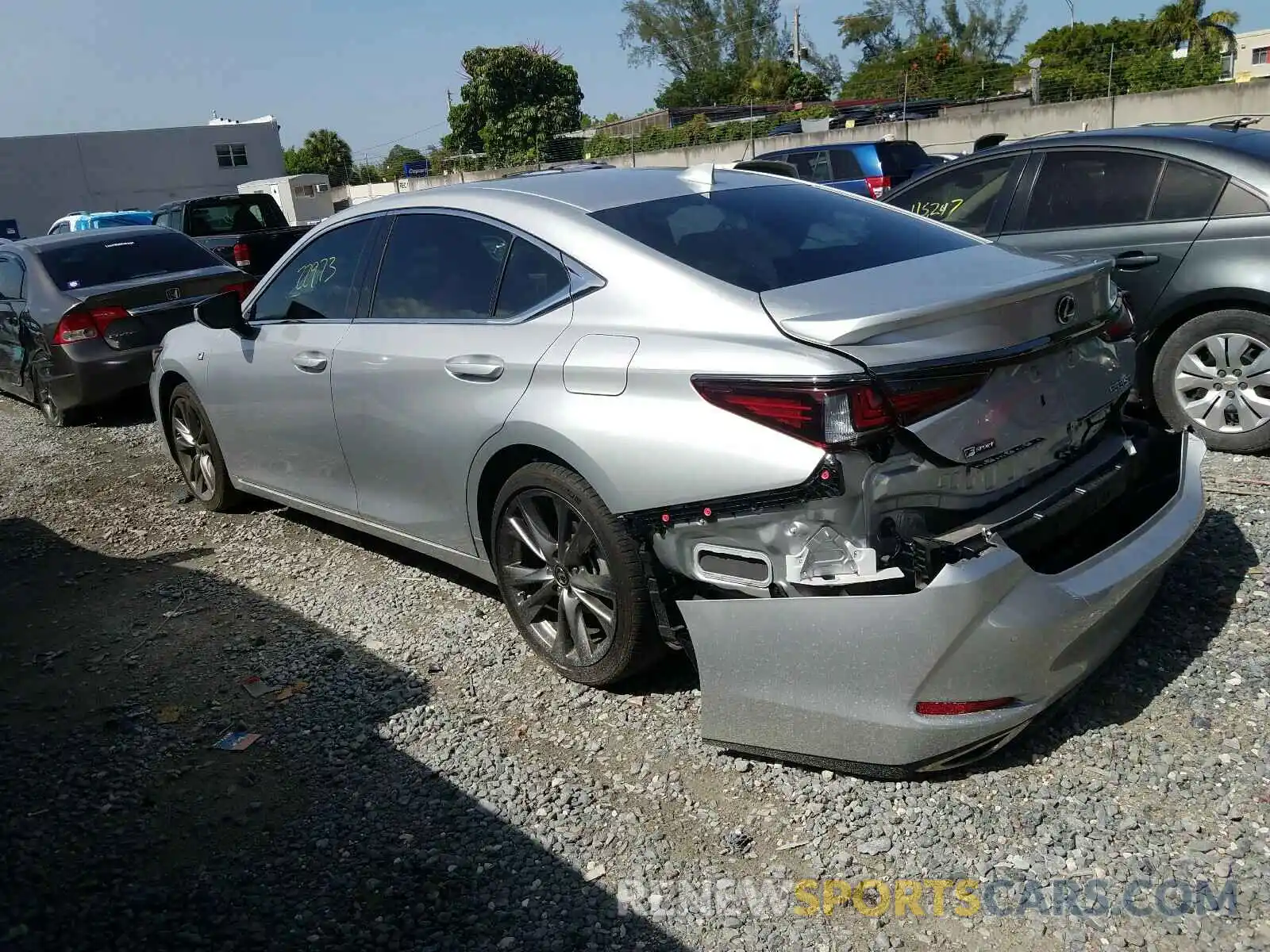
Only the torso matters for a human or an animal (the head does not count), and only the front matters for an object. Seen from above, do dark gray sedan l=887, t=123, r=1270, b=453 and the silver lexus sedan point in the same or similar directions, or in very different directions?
same or similar directions

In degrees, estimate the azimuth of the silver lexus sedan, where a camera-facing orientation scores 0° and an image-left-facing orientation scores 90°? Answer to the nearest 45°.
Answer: approximately 135°

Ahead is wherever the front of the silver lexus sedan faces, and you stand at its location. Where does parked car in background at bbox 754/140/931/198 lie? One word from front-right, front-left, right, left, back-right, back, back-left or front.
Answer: front-right

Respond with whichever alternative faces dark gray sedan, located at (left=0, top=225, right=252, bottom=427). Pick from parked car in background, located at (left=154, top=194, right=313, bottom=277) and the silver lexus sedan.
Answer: the silver lexus sedan

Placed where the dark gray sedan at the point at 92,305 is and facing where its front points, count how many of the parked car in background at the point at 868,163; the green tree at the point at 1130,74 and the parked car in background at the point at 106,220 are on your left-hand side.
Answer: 0

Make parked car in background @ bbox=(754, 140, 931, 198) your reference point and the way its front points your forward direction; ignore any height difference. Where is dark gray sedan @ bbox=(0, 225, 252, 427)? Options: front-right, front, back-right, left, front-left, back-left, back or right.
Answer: left

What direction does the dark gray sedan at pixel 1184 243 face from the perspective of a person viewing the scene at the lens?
facing to the left of the viewer

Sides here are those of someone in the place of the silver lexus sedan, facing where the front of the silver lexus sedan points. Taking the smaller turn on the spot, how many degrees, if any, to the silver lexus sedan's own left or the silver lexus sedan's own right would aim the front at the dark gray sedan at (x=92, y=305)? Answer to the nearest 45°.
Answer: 0° — it already faces it

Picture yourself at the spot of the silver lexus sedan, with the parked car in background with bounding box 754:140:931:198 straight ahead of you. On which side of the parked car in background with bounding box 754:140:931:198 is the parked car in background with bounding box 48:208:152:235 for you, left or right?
left

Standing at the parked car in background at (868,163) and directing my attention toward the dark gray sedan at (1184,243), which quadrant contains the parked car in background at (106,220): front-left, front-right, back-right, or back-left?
back-right

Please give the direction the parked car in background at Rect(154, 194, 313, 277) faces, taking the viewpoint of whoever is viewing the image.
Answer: facing away from the viewer and to the left of the viewer

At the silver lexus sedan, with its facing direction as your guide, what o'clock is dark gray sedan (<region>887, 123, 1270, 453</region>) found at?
The dark gray sedan is roughly at 3 o'clock from the silver lexus sedan.

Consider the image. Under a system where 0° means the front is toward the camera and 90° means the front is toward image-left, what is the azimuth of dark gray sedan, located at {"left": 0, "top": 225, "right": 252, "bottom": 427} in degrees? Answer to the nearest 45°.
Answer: approximately 135°

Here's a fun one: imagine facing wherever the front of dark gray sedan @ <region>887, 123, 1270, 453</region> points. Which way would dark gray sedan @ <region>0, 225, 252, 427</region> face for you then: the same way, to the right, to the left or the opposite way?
the same way

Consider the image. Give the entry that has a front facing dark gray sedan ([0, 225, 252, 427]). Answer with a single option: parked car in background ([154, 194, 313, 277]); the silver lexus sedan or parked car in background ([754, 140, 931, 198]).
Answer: the silver lexus sedan
